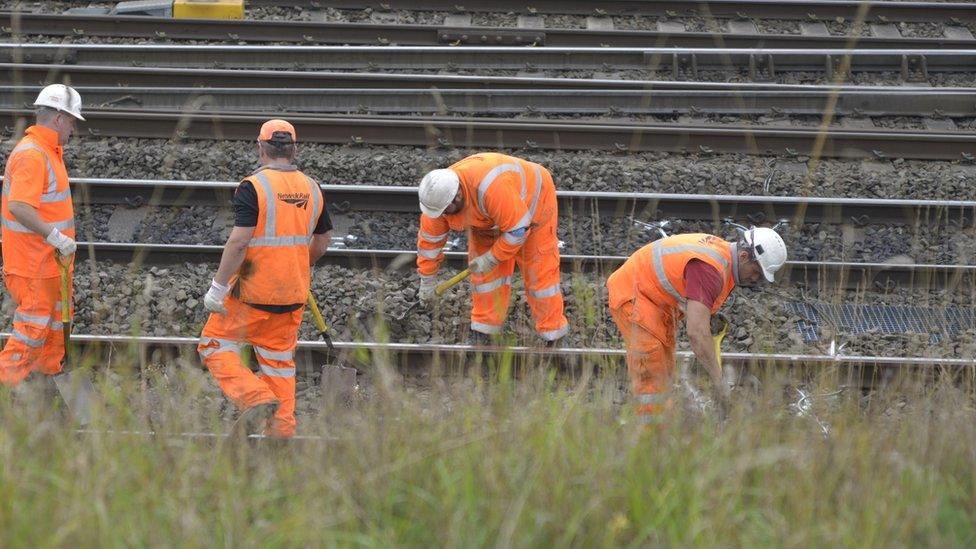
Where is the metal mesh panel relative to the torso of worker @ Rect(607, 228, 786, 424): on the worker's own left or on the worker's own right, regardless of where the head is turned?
on the worker's own left

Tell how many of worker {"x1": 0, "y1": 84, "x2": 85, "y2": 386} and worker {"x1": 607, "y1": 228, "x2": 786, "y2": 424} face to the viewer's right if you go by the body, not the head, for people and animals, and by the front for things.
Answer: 2

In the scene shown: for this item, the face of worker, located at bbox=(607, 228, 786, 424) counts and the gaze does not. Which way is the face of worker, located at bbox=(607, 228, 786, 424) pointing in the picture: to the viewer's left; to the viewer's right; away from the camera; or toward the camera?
to the viewer's right

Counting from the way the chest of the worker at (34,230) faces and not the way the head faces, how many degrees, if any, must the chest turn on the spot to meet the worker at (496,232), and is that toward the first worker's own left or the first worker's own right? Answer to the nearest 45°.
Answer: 0° — they already face them

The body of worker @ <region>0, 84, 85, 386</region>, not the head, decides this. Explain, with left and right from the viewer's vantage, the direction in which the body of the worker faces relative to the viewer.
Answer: facing to the right of the viewer

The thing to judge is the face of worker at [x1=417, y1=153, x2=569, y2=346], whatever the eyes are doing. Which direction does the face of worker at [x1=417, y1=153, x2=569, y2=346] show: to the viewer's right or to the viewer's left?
to the viewer's left

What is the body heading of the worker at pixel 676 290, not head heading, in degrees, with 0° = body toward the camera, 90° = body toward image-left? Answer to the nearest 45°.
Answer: approximately 270°

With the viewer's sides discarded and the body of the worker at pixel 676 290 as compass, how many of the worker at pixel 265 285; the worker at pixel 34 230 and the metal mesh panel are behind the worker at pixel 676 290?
2

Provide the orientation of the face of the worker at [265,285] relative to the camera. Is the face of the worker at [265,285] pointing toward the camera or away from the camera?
away from the camera

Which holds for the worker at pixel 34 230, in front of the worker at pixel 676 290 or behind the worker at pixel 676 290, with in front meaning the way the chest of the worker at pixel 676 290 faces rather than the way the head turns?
behind

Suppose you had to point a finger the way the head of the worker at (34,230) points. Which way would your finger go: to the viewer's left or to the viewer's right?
to the viewer's right
